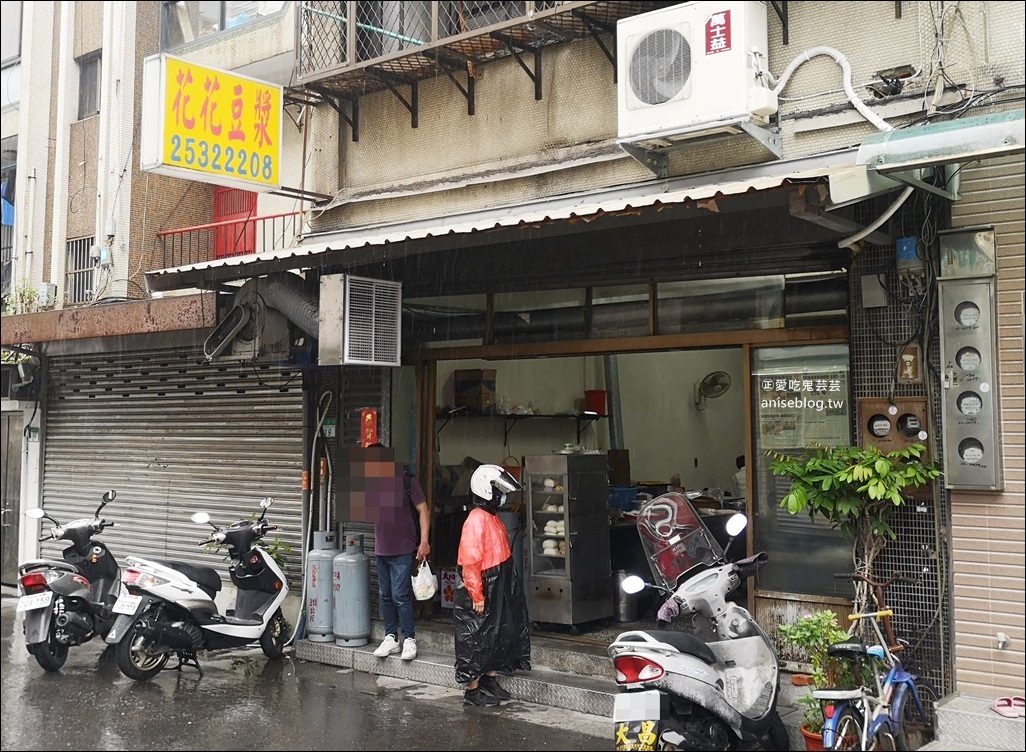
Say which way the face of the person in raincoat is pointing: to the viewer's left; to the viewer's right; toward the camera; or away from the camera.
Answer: to the viewer's right

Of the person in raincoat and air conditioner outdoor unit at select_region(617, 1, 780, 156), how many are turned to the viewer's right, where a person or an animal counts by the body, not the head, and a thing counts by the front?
1

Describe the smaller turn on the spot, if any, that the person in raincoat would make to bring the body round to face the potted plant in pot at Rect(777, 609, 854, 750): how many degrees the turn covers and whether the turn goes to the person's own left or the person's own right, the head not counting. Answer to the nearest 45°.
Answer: approximately 45° to the person's own right

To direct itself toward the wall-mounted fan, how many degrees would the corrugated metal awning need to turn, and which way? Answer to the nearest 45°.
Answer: approximately 180°

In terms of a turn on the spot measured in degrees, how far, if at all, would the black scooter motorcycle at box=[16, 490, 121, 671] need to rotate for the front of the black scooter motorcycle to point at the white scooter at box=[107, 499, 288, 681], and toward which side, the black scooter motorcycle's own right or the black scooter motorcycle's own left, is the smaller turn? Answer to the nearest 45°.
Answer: approximately 90° to the black scooter motorcycle's own right

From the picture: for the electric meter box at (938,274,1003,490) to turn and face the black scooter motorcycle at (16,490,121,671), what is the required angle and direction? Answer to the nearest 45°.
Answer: approximately 90° to its right

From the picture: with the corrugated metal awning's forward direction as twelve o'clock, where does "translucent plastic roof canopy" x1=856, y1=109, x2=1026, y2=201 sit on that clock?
The translucent plastic roof canopy is roughly at 9 o'clock from the corrugated metal awning.
